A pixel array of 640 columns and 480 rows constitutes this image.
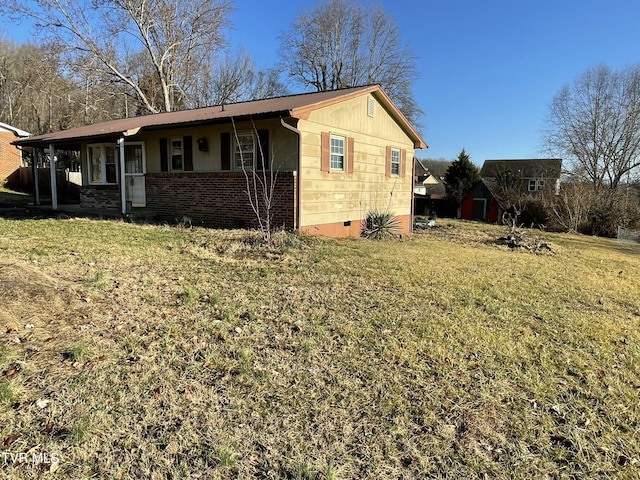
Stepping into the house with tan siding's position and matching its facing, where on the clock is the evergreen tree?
The evergreen tree is roughly at 6 o'clock from the house with tan siding.

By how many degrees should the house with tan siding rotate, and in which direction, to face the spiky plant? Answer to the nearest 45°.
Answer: approximately 135° to its left

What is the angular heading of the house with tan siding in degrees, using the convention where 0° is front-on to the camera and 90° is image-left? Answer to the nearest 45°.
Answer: approximately 45°
